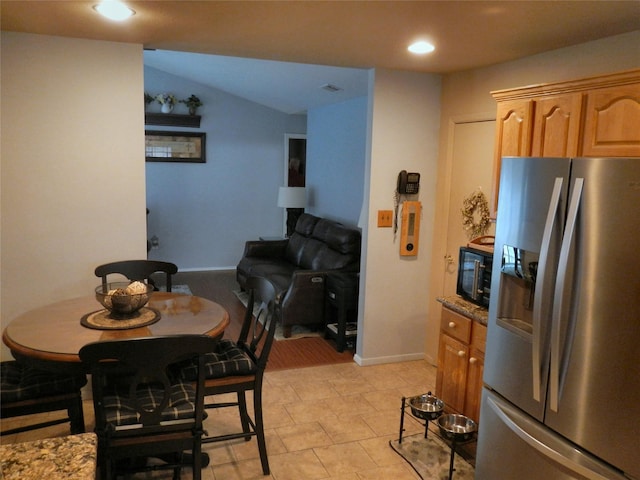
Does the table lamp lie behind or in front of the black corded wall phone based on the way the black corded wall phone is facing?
behind

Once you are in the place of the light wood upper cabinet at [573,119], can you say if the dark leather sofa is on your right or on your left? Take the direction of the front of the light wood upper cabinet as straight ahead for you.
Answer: on your right

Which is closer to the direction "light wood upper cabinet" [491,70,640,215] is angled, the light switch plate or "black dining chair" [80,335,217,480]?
the black dining chair

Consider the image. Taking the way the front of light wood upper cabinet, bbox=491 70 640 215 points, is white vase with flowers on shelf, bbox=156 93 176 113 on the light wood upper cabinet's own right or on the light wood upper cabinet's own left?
on the light wood upper cabinet's own right

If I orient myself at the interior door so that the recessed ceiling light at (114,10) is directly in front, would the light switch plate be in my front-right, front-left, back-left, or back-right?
front-right

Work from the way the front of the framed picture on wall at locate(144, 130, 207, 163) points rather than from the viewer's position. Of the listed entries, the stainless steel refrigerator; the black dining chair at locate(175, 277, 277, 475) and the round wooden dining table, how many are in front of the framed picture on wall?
3

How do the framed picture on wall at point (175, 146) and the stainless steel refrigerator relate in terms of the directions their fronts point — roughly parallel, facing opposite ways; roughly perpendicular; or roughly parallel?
roughly perpendicular

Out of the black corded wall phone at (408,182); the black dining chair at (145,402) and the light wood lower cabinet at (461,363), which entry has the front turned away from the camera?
the black dining chair

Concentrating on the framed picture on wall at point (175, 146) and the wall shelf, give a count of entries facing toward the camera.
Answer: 2

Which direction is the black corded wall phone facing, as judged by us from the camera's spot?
facing the viewer

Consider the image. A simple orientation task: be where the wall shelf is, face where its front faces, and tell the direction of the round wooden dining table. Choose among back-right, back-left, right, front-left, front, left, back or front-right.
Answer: front

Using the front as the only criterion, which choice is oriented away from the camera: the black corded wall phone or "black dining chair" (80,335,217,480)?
the black dining chair

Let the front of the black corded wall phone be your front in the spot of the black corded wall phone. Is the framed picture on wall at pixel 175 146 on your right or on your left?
on your right

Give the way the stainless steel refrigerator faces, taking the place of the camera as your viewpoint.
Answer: facing the viewer and to the left of the viewer

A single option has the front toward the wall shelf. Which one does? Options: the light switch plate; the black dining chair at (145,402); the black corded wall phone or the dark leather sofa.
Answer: the black dining chair

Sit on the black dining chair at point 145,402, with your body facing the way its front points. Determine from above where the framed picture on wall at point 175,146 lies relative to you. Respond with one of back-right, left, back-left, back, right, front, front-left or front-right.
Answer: front

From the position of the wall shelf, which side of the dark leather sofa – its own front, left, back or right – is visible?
right

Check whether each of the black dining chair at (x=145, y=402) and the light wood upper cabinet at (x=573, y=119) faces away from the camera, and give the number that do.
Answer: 1
